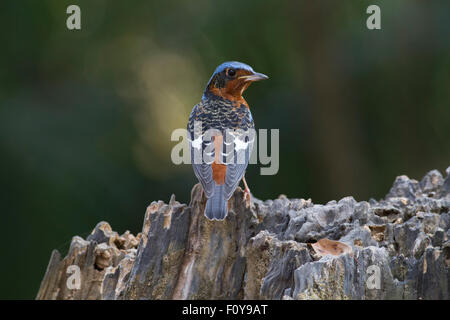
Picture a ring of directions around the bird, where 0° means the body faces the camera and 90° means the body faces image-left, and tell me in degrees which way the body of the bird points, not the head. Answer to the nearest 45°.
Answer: approximately 180°
